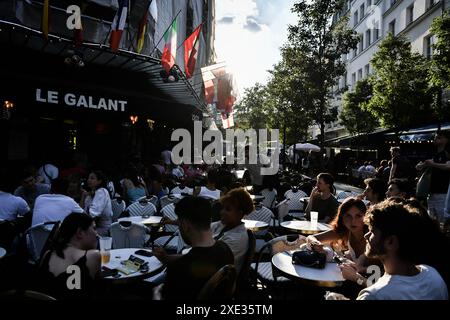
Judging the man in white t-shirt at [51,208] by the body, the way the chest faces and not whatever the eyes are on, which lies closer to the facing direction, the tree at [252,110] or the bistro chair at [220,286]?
the tree

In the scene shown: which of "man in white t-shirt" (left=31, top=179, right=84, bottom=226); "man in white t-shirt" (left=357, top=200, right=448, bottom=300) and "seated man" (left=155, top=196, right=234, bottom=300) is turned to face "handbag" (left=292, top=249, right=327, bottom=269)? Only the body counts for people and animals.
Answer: "man in white t-shirt" (left=357, top=200, right=448, bottom=300)

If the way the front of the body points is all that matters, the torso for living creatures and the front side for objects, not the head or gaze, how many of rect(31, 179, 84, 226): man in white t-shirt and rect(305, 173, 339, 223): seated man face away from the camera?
1

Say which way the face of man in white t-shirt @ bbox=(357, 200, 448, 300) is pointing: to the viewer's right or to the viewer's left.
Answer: to the viewer's left

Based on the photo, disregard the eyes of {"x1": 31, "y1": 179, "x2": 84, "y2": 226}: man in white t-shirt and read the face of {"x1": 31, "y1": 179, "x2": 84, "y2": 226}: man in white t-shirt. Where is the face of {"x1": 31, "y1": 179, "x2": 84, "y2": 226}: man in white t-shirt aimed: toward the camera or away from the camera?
away from the camera

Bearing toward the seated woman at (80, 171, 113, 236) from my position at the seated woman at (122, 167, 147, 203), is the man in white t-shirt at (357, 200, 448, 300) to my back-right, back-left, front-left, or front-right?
front-left

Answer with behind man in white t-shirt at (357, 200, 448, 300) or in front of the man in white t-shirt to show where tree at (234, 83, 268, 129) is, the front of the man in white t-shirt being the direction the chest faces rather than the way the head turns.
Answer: in front

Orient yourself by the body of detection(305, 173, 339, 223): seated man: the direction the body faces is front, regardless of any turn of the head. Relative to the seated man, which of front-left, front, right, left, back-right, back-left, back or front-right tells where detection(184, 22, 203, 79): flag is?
right

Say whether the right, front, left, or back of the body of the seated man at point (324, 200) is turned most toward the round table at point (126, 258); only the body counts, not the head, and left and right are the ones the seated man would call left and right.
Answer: front

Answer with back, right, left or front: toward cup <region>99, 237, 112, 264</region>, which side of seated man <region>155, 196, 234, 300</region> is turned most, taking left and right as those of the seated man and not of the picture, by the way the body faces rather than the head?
front

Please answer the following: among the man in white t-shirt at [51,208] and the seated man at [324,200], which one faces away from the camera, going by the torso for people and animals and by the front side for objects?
the man in white t-shirt

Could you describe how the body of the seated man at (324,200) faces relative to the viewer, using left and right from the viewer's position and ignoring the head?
facing the viewer and to the left of the viewer

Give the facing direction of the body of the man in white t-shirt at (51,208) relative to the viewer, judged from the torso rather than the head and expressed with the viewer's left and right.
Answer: facing away from the viewer

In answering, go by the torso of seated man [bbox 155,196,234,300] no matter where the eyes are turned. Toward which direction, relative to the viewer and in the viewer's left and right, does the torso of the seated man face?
facing away from the viewer and to the left of the viewer

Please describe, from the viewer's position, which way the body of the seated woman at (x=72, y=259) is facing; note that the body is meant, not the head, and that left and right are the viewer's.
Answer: facing away from the viewer and to the right of the viewer

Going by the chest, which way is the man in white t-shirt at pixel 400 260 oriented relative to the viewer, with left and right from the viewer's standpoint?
facing away from the viewer and to the left of the viewer

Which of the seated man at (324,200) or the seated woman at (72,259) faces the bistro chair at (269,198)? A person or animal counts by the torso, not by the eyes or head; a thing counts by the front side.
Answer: the seated woman at (72,259)

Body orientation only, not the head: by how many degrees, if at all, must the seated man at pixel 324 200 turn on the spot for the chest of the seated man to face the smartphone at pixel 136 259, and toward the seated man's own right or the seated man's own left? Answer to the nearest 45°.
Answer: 0° — they already face it
